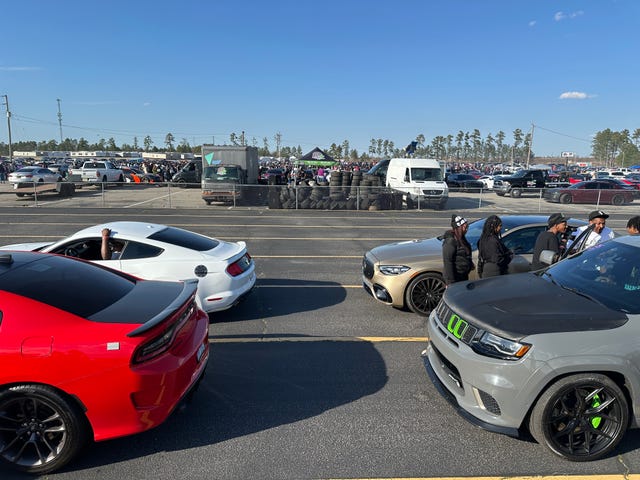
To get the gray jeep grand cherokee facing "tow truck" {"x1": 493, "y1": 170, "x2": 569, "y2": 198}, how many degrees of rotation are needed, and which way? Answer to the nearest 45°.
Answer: approximately 135° to its right

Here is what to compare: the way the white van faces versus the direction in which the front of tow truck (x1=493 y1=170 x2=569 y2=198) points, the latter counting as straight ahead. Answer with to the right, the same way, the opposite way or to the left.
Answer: to the left

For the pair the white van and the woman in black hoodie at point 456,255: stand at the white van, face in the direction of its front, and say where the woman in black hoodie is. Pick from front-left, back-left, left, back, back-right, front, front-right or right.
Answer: front-right

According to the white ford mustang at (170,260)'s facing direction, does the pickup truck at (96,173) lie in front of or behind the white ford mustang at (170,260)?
in front

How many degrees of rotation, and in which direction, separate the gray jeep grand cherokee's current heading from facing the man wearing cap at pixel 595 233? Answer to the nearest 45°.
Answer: approximately 135° to its right

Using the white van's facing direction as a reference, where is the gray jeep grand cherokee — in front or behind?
in front

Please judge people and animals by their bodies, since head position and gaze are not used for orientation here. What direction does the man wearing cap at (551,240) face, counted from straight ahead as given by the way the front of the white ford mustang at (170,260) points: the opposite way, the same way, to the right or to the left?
the opposite way

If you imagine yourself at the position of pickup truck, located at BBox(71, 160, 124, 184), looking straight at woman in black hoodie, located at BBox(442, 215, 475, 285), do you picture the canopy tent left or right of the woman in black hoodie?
left

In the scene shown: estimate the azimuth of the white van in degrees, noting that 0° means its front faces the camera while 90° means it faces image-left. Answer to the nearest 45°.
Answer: approximately 315°

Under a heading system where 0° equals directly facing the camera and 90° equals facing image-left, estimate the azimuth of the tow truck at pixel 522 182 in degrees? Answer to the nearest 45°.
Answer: approximately 45°
